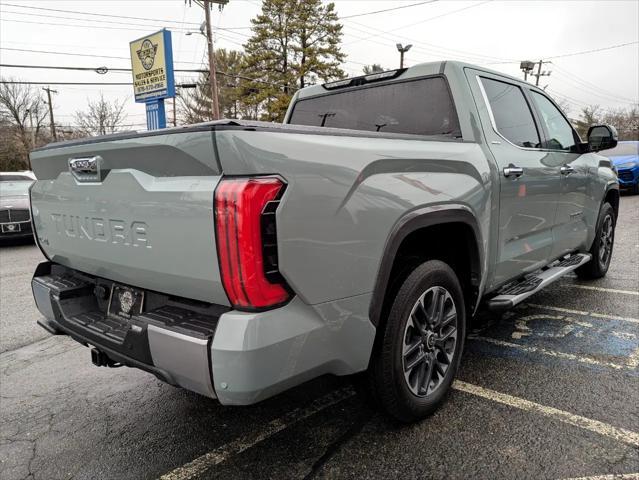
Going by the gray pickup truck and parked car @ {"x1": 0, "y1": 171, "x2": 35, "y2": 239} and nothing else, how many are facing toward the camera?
1

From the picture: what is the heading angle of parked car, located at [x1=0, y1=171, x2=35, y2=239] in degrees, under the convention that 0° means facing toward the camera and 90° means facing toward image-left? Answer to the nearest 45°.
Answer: approximately 0°

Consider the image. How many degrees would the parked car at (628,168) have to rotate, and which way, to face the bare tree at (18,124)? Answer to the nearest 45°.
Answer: approximately 45° to its right

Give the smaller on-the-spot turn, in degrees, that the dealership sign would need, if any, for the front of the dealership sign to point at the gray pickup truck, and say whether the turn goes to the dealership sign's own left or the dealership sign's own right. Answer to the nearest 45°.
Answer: approximately 45° to the dealership sign's own left

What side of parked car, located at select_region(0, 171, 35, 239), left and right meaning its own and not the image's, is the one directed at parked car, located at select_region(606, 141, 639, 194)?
left

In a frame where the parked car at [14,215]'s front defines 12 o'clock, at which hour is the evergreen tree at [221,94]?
The evergreen tree is roughly at 7 o'clock from the parked car.

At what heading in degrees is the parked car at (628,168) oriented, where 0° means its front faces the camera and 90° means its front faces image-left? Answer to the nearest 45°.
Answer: approximately 45°

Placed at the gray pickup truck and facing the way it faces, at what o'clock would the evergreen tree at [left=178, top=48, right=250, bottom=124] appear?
The evergreen tree is roughly at 10 o'clock from the gray pickup truck.

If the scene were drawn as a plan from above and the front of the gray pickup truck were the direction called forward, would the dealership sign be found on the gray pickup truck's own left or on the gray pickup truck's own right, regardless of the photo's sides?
on the gray pickup truck's own left

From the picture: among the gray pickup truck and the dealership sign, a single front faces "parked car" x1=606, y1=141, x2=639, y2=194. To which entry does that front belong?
the gray pickup truck

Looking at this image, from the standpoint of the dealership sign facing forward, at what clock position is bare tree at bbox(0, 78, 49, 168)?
The bare tree is roughly at 4 o'clock from the dealership sign.
